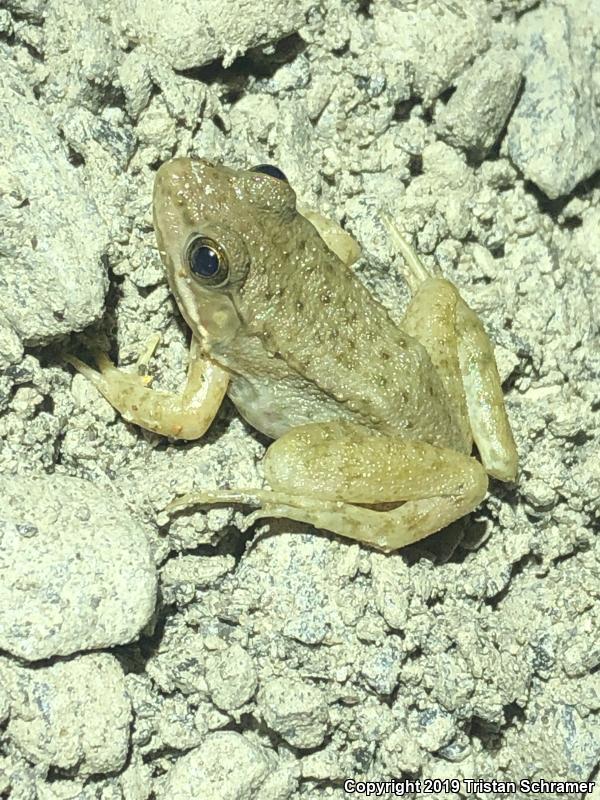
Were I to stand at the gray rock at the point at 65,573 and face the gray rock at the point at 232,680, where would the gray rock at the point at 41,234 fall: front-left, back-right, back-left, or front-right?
back-left

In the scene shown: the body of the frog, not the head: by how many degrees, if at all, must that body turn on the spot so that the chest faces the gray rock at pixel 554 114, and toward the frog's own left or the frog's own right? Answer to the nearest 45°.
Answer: approximately 45° to the frog's own right

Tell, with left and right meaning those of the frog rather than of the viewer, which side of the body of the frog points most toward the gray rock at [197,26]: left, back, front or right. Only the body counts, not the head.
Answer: front

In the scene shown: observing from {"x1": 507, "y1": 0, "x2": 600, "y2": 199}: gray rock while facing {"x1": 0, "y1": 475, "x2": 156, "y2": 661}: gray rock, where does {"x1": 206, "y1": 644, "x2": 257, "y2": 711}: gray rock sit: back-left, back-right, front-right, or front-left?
front-left

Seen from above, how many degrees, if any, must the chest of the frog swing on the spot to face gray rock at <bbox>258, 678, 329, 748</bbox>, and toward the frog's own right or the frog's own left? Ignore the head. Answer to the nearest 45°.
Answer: approximately 180°

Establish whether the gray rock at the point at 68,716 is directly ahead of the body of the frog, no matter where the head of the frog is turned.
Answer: no

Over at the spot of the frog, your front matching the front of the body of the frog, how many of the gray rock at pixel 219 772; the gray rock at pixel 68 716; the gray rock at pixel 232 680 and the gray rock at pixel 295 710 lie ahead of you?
0

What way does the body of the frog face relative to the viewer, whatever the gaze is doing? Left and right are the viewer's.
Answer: facing away from the viewer and to the left of the viewer

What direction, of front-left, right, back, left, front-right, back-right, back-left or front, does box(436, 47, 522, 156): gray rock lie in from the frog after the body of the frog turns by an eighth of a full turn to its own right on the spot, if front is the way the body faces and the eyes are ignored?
front

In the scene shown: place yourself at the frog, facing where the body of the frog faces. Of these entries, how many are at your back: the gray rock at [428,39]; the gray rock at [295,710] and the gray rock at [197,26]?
1

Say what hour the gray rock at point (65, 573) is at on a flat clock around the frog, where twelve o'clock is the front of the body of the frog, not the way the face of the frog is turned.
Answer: The gray rock is roughly at 8 o'clock from the frog.
